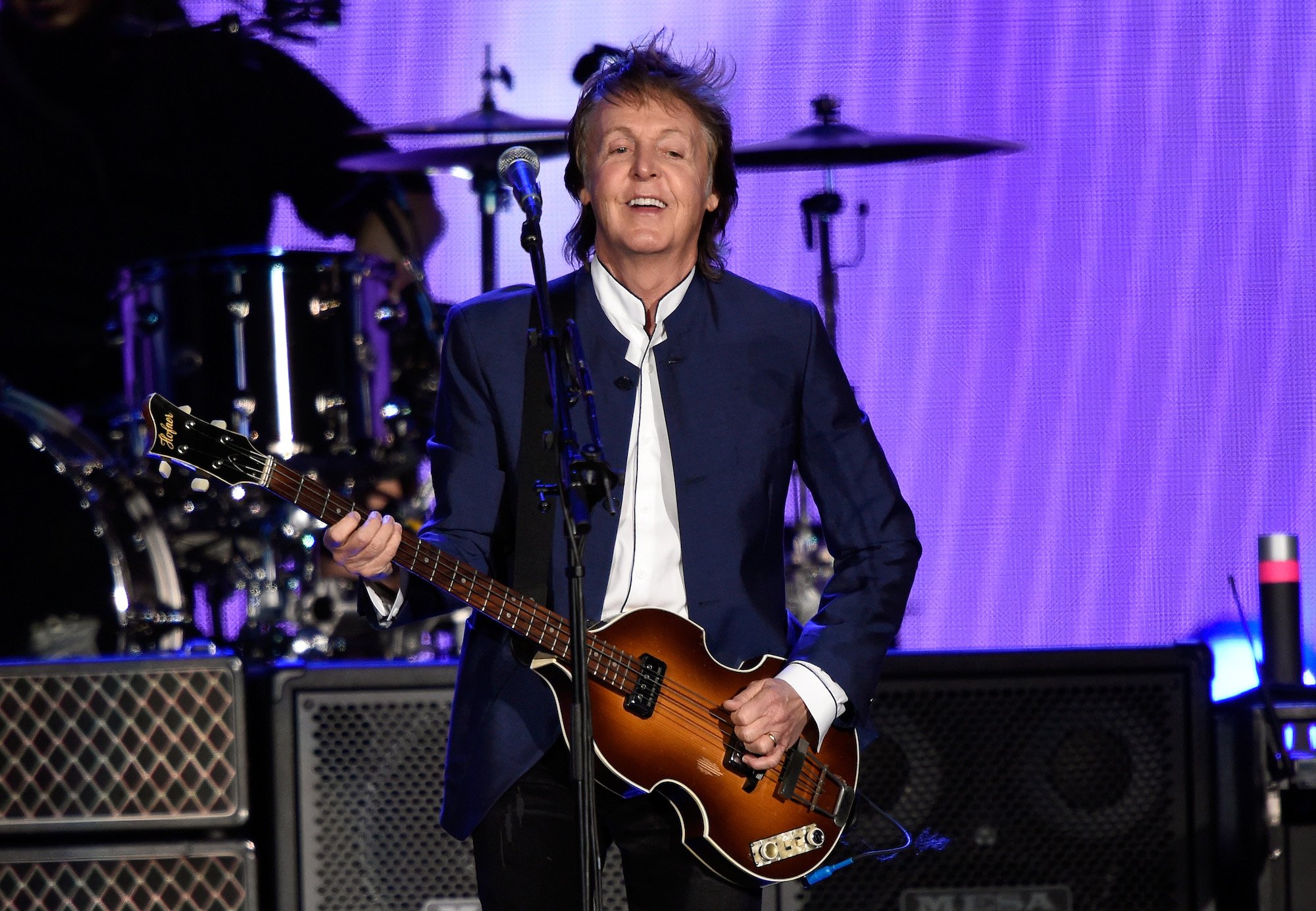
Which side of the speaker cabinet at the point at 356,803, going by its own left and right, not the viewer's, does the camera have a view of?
front

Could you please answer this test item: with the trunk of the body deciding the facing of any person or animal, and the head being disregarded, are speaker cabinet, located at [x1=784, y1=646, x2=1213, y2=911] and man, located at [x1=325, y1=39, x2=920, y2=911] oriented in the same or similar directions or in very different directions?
same or similar directions

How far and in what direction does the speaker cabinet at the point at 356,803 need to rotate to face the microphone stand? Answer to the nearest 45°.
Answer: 0° — it already faces it

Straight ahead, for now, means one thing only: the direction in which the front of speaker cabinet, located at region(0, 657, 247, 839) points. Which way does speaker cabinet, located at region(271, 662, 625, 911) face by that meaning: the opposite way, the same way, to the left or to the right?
the same way

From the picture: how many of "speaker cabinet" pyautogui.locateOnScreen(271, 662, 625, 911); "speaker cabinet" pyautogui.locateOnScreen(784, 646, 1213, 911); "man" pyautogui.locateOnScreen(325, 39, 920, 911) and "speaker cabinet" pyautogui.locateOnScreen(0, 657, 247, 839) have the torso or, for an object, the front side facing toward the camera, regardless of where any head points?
4

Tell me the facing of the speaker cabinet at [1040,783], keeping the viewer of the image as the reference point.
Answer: facing the viewer

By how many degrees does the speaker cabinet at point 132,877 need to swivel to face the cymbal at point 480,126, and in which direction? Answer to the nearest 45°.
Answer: approximately 135° to its left

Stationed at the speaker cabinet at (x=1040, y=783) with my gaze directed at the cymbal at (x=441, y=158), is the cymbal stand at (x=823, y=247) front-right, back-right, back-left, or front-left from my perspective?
front-right

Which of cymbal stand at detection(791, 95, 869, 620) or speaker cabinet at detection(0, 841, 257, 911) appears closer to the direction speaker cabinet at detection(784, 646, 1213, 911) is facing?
the speaker cabinet

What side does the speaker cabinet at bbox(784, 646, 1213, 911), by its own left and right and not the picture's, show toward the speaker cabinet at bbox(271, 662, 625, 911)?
right

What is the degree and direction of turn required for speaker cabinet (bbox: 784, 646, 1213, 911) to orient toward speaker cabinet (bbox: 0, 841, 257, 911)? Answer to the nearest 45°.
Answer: approximately 90° to its right

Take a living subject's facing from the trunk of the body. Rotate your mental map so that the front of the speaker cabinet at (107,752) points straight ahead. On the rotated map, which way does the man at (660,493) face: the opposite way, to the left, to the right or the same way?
the same way

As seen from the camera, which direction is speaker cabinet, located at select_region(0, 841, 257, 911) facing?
toward the camera

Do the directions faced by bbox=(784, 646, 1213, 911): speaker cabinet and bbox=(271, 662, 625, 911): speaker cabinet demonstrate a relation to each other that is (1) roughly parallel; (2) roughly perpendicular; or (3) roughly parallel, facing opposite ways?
roughly parallel

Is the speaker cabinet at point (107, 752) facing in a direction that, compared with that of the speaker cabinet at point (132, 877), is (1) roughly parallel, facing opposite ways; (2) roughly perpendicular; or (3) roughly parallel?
roughly parallel

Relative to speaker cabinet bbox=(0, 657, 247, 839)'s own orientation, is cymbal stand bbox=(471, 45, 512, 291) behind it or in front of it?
behind

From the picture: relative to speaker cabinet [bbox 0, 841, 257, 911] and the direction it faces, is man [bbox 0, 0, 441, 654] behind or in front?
behind

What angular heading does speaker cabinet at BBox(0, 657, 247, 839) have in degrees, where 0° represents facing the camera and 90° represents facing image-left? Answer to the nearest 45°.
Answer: approximately 0°

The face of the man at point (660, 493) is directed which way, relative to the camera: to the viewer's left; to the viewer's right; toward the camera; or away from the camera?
toward the camera
